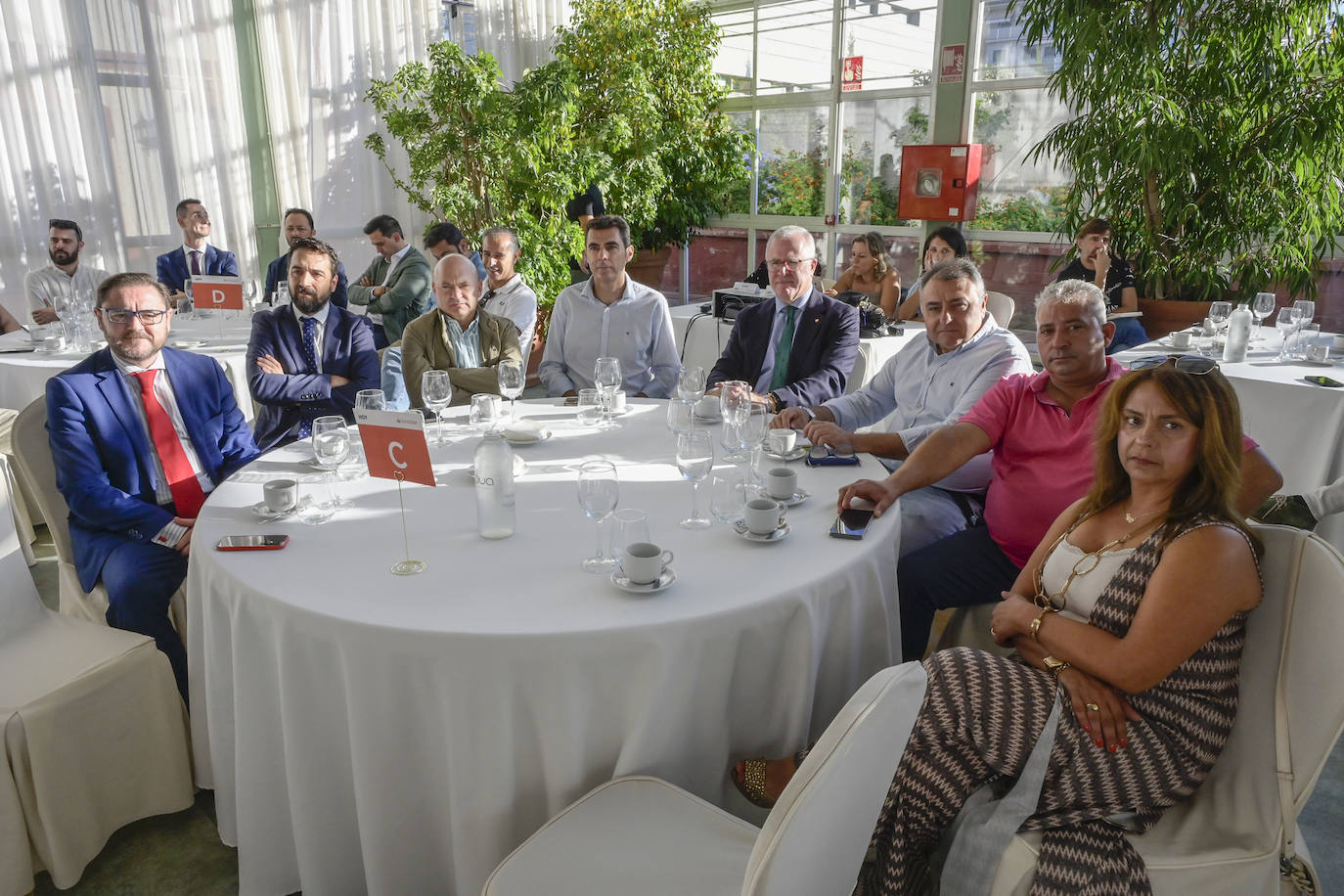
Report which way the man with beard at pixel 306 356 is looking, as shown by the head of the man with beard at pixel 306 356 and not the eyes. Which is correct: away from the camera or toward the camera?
toward the camera

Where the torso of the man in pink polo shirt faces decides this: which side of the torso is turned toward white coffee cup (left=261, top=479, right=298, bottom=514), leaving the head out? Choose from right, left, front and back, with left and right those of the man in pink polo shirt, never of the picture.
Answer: front

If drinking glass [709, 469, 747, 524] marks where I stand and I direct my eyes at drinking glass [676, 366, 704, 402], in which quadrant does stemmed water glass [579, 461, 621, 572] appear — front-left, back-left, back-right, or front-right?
back-left

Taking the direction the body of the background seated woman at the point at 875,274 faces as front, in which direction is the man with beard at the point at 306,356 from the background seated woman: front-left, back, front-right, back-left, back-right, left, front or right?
front

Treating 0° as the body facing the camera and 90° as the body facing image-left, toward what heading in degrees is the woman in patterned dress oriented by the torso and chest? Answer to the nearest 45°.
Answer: approximately 45°

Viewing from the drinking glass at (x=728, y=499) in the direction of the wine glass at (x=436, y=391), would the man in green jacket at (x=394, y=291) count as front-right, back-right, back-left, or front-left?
front-right

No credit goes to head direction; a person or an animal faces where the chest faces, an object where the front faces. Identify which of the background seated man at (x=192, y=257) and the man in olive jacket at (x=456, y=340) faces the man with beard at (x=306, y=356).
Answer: the background seated man

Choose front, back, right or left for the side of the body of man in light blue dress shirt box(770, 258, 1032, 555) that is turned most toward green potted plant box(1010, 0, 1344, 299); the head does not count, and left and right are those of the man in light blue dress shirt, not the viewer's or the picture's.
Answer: back

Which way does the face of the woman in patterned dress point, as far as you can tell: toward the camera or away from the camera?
toward the camera

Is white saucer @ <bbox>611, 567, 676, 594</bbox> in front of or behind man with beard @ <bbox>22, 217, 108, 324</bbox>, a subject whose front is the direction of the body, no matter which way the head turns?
in front

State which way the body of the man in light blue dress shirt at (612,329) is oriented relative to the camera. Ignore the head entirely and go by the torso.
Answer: toward the camera

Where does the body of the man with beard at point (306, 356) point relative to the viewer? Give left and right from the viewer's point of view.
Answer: facing the viewer

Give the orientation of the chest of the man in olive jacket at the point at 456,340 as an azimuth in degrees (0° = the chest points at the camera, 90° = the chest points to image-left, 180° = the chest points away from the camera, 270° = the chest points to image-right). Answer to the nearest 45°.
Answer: approximately 0°

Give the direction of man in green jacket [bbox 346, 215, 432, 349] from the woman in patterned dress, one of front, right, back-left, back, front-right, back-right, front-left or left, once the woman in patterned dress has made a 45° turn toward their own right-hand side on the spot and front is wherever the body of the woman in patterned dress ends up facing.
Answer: front-right

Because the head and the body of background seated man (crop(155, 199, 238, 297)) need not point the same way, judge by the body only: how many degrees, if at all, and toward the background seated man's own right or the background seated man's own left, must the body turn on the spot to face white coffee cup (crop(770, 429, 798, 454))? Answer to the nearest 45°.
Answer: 0° — they already face it

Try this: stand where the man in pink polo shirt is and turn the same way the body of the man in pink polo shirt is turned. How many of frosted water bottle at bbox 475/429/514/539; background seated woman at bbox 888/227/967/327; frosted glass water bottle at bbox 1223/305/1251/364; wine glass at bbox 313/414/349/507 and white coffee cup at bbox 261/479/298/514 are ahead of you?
3

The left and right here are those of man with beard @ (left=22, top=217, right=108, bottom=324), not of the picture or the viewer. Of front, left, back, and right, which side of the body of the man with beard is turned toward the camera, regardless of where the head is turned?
front

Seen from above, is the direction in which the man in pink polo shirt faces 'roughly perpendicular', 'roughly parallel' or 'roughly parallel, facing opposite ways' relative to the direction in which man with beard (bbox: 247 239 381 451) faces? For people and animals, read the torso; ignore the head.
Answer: roughly perpendicular
